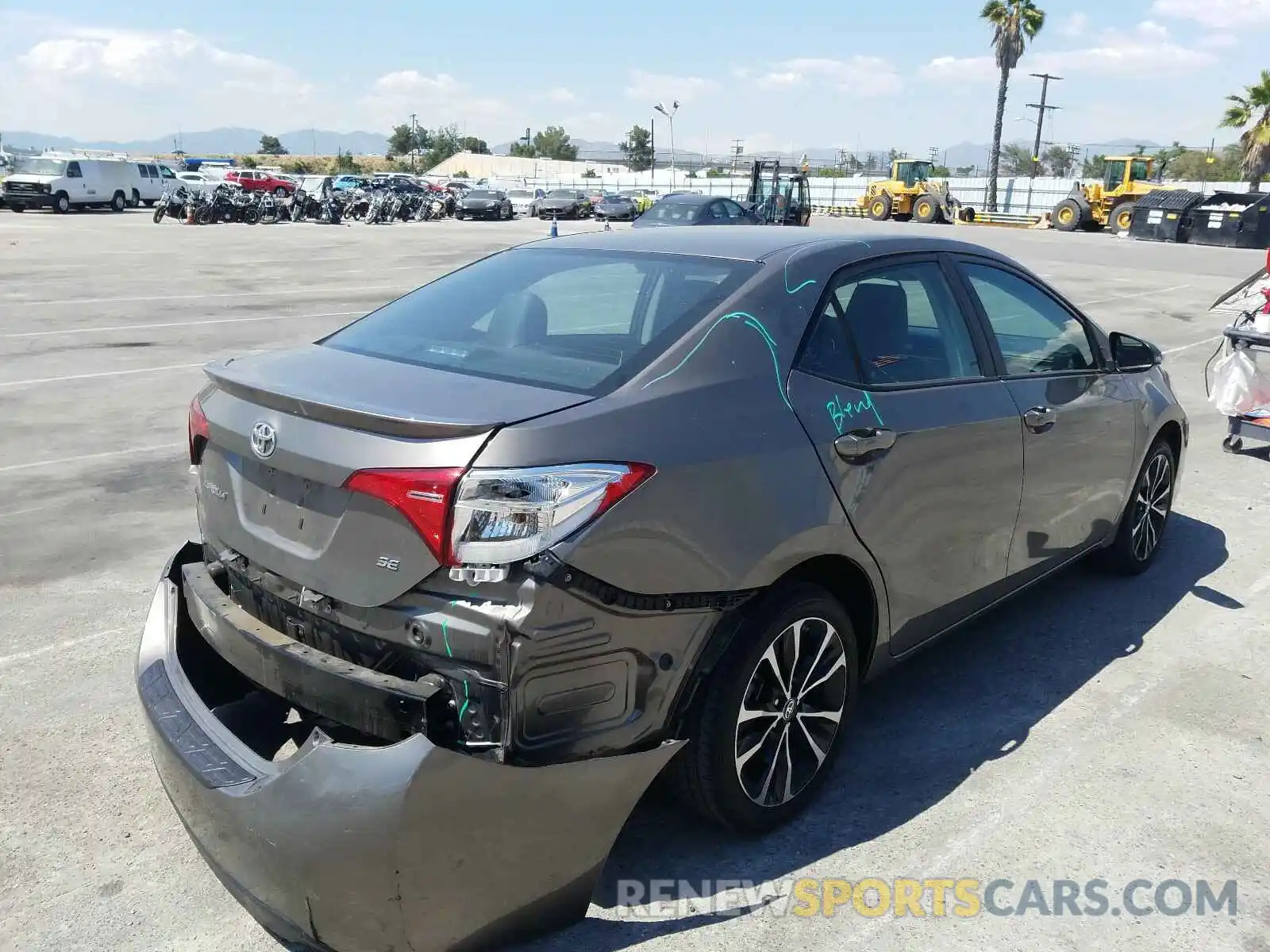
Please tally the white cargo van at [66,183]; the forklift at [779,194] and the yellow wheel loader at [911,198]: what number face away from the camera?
0

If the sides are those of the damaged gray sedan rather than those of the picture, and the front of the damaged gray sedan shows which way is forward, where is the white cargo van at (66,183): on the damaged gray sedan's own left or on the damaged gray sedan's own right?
on the damaged gray sedan's own left

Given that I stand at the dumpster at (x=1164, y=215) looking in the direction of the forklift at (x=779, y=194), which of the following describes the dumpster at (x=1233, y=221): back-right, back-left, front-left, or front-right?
back-left

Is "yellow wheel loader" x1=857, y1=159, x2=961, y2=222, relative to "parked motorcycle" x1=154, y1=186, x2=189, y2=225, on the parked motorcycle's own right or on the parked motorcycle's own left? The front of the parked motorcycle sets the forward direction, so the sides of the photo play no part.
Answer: on the parked motorcycle's own left

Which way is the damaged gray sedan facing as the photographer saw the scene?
facing away from the viewer and to the right of the viewer

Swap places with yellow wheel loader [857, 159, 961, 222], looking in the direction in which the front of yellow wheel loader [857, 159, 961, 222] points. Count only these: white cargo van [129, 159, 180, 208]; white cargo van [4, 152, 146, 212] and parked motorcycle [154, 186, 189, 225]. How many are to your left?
0

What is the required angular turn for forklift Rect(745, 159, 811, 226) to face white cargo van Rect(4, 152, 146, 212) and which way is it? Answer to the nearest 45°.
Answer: approximately 45° to its right

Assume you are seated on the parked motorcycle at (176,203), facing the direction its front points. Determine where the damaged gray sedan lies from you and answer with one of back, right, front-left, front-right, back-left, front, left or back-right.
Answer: front-left

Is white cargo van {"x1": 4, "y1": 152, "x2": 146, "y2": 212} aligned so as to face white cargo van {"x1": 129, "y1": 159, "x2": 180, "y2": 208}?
no

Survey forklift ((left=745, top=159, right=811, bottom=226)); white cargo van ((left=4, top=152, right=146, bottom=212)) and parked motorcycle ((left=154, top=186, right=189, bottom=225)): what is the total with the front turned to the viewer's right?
0

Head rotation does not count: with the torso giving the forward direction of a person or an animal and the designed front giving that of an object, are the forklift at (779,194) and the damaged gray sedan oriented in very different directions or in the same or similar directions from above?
very different directions

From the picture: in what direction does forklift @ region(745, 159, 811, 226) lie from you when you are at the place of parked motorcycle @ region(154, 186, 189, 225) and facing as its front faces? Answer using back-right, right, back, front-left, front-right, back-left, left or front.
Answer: left

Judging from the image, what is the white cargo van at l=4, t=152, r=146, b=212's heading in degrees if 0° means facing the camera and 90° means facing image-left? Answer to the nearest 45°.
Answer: approximately 45°

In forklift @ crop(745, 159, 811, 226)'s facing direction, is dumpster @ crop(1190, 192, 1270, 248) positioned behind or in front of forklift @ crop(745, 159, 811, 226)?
behind

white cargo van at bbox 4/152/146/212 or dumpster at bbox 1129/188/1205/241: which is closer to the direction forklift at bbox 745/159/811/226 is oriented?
the white cargo van

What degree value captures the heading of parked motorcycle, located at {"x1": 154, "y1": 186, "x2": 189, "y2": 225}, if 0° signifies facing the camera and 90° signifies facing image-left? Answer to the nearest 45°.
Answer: approximately 45°

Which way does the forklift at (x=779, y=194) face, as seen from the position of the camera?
facing the viewer and to the left of the viewer

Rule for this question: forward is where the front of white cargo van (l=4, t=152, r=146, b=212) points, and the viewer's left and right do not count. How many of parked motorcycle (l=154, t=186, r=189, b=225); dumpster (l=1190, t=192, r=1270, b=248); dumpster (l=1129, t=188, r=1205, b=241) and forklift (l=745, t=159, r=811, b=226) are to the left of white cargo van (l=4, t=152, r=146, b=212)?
4

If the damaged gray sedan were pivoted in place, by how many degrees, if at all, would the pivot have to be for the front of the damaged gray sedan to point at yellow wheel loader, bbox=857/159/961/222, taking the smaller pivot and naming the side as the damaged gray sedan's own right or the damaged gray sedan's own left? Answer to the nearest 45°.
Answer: approximately 45° to the damaged gray sedan's own left
